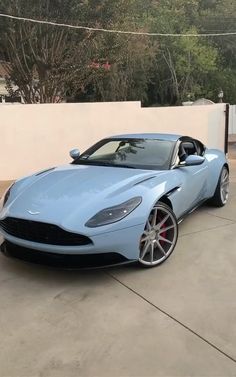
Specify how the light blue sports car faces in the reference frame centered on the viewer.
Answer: facing the viewer and to the left of the viewer
